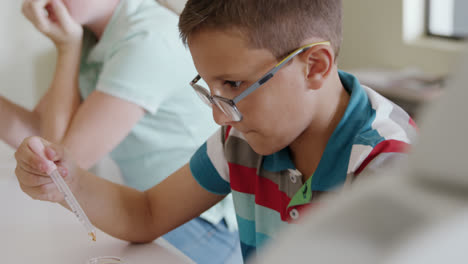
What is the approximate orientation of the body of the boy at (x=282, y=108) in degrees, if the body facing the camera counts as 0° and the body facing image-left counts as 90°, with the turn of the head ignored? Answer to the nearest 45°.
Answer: approximately 45°

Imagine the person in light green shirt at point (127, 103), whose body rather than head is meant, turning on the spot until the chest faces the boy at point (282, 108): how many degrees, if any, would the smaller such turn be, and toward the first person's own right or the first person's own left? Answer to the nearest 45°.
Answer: approximately 90° to the first person's own left

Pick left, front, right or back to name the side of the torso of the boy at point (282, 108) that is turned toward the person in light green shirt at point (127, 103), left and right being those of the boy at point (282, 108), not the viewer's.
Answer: right

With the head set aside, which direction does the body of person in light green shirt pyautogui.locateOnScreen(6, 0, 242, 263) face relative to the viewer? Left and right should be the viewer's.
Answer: facing to the left of the viewer
